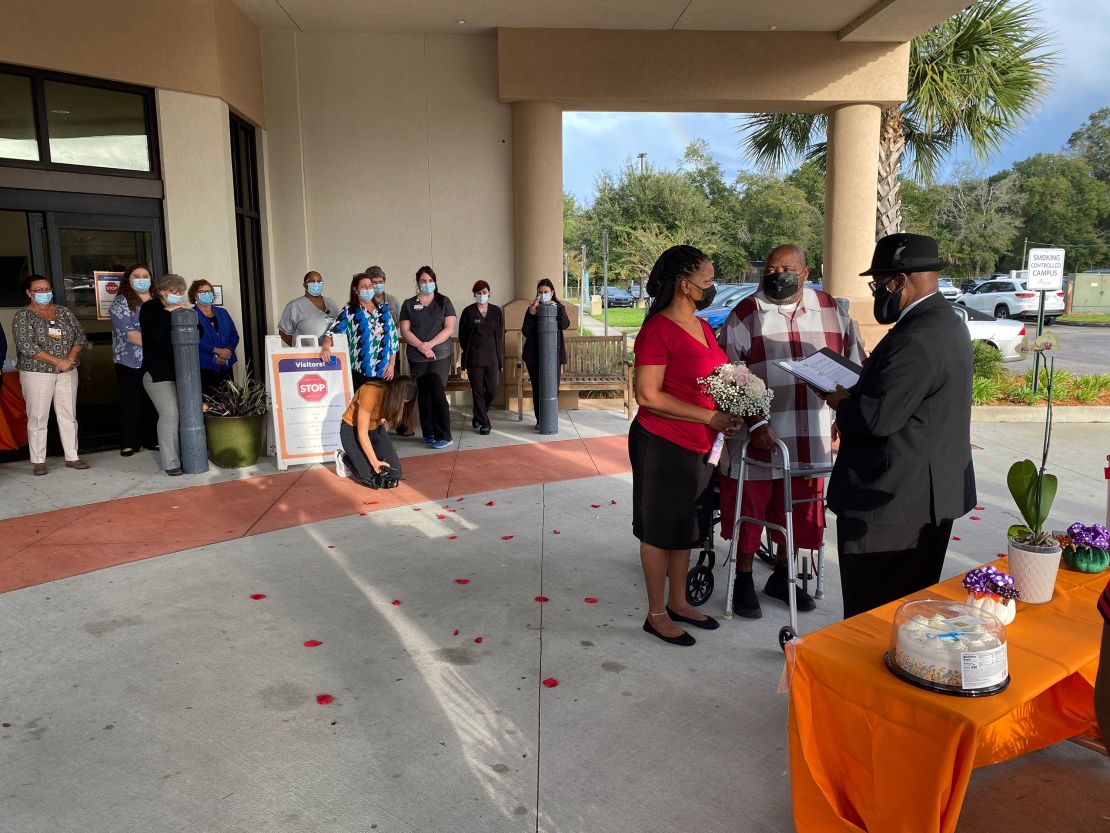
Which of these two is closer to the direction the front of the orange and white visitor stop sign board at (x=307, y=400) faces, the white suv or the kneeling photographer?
the kneeling photographer

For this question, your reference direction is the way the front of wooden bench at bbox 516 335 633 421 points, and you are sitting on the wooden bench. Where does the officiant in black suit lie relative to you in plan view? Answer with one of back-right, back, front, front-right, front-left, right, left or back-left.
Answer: front

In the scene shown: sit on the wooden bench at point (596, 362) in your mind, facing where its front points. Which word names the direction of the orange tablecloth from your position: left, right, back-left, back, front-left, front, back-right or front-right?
front

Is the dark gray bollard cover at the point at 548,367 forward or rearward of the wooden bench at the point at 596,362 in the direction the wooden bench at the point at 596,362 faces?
forward

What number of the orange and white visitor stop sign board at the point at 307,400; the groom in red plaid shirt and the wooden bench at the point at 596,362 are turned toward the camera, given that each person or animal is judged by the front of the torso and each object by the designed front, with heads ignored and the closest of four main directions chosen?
3

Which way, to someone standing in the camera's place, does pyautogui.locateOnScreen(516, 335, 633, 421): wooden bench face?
facing the viewer

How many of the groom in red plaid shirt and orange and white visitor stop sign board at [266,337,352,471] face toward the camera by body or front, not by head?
2

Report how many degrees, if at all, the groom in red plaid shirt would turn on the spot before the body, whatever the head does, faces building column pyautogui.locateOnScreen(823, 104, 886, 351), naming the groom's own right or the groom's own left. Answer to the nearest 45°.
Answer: approximately 180°

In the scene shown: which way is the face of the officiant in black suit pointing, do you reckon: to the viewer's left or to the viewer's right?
to the viewer's left

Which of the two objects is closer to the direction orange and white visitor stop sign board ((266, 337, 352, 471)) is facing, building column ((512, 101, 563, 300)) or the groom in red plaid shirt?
the groom in red plaid shirt

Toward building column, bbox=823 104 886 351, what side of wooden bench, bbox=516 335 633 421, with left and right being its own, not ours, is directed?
left

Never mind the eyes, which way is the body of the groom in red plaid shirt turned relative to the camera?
toward the camera

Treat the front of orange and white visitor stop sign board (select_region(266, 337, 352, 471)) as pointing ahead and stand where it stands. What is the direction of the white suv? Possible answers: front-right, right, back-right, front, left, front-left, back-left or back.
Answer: back-left

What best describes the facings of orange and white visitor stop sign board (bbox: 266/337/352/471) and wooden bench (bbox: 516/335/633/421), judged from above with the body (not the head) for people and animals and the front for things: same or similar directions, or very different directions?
same or similar directions

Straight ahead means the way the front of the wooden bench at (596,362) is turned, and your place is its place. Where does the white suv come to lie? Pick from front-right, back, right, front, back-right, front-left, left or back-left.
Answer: back-left

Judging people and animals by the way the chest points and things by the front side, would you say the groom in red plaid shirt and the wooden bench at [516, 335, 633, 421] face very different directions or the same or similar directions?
same or similar directions
